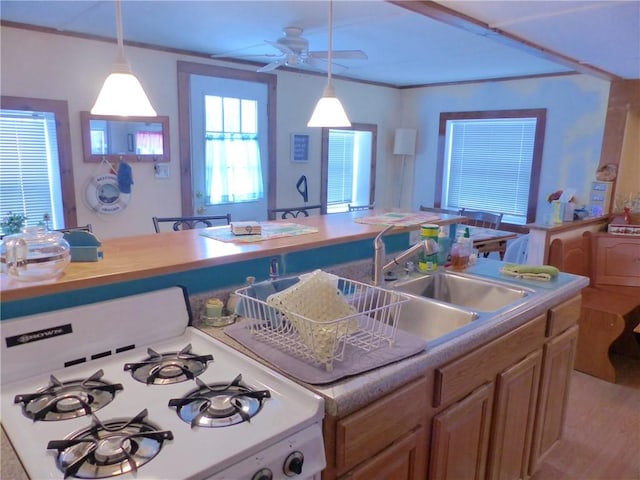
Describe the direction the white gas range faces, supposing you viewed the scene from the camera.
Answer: facing the viewer and to the right of the viewer

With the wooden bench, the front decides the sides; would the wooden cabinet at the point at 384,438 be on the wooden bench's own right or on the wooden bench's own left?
on the wooden bench's own right

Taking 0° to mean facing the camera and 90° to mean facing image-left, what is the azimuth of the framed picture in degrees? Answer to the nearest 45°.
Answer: approximately 0°

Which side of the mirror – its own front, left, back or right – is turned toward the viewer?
front

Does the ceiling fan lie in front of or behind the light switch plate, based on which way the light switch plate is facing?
in front

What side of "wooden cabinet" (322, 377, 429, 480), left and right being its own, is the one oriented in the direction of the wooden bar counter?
back

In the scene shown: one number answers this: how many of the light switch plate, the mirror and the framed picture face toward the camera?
3

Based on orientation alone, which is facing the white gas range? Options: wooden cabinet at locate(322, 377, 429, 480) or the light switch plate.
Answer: the light switch plate

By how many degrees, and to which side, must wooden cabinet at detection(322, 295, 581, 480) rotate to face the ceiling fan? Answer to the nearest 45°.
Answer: approximately 180°

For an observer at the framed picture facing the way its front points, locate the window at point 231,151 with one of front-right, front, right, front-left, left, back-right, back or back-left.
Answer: front-right

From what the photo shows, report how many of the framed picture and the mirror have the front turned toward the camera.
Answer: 2
